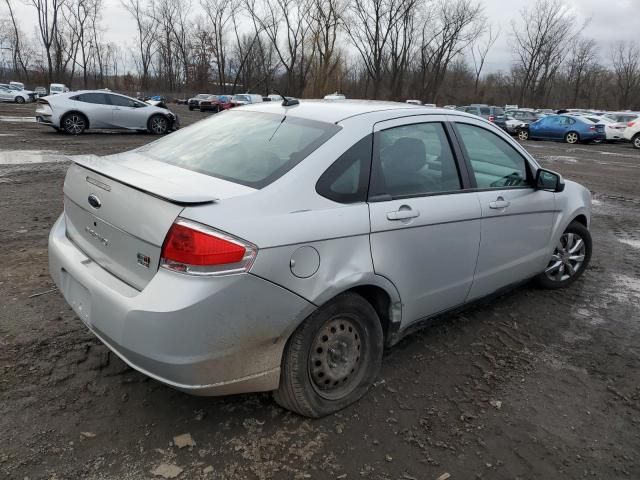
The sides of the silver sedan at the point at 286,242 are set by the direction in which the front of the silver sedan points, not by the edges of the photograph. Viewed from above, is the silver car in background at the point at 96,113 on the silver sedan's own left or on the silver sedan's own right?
on the silver sedan's own left

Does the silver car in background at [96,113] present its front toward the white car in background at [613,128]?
yes

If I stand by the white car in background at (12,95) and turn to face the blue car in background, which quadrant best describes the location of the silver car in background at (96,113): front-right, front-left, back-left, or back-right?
front-right

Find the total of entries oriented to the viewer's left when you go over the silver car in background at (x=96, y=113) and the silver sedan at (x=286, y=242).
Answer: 0

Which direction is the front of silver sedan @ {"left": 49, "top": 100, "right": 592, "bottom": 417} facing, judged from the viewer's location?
facing away from the viewer and to the right of the viewer

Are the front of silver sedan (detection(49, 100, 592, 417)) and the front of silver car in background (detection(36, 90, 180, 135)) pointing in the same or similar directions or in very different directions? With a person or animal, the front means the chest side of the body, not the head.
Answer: same or similar directions

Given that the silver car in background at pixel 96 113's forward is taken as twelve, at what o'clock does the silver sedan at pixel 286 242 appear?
The silver sedan is roughly at 3 o'clock from the silver car in background.

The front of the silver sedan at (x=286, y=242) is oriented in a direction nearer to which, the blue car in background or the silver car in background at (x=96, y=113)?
the blue car in background

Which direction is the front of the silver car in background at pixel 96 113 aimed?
to the viewer's right

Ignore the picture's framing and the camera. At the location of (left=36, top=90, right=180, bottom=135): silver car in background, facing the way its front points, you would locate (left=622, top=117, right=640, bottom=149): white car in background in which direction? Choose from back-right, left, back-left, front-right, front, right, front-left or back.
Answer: front

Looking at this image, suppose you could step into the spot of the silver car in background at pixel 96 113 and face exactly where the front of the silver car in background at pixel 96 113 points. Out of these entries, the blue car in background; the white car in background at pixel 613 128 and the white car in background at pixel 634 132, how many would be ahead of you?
3

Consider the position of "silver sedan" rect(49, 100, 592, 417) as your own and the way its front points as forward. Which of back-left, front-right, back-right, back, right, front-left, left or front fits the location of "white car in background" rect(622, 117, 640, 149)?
front

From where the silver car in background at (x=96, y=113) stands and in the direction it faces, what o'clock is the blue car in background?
The blue car in background is roughly at 12 o'clock from the silver car in background.

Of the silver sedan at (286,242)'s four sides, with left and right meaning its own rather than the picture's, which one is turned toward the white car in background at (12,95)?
left

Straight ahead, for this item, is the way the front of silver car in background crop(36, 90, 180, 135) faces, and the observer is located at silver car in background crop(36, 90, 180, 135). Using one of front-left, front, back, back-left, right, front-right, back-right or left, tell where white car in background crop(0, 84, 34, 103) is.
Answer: left
